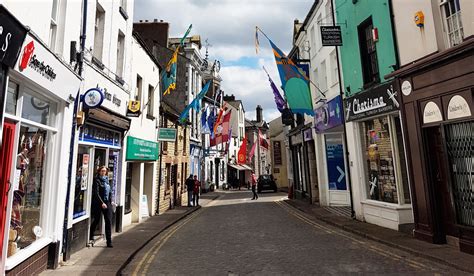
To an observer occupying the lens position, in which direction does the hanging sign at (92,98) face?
facing the viewer

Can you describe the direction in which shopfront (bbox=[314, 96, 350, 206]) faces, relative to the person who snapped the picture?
facing the viewer and to the left of the viewer

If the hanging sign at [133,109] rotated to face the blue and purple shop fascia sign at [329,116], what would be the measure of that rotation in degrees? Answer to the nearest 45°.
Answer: approximately 90° to its left

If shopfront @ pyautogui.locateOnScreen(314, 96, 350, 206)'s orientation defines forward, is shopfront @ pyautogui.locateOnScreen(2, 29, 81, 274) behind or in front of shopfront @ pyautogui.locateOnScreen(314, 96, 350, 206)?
in front

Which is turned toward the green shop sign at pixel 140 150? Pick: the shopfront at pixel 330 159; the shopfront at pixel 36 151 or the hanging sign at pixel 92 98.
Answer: the shopfront at pixel 330 159

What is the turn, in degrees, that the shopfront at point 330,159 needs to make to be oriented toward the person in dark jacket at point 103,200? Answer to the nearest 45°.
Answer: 0° — it already faces them

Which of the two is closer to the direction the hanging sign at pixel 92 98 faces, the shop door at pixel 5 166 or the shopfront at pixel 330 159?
the shop door

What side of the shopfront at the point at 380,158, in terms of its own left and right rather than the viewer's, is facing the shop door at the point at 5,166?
front

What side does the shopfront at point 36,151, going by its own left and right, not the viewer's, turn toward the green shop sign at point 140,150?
left

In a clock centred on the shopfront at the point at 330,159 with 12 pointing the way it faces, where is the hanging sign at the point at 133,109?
The hanging sign is roughly at 12 o'clock from the shopfront.

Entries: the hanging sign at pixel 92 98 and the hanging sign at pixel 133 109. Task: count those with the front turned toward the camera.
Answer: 2

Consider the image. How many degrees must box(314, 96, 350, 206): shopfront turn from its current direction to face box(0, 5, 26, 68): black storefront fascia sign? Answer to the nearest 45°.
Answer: approximately 45° to its left

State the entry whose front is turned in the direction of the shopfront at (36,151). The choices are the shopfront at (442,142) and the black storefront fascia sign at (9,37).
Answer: the shopfront at (442,142)

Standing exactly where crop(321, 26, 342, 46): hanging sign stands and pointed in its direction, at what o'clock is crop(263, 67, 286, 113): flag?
The flag is roughly at 5 o'clock from the hanging sign.

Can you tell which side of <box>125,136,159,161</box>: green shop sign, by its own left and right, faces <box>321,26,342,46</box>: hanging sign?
front

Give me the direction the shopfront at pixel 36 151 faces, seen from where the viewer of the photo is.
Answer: facing the viewer and to the right of the viewer

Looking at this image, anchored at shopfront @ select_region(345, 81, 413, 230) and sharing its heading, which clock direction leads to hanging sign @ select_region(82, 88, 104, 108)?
The hanging sign is roughly at 12 o'clock from the shopfront.

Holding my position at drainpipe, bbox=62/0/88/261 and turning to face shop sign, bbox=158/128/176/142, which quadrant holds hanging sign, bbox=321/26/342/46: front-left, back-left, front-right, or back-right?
front-right

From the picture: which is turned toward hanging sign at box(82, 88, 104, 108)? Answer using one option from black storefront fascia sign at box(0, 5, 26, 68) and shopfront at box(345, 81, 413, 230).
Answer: the shopfront
